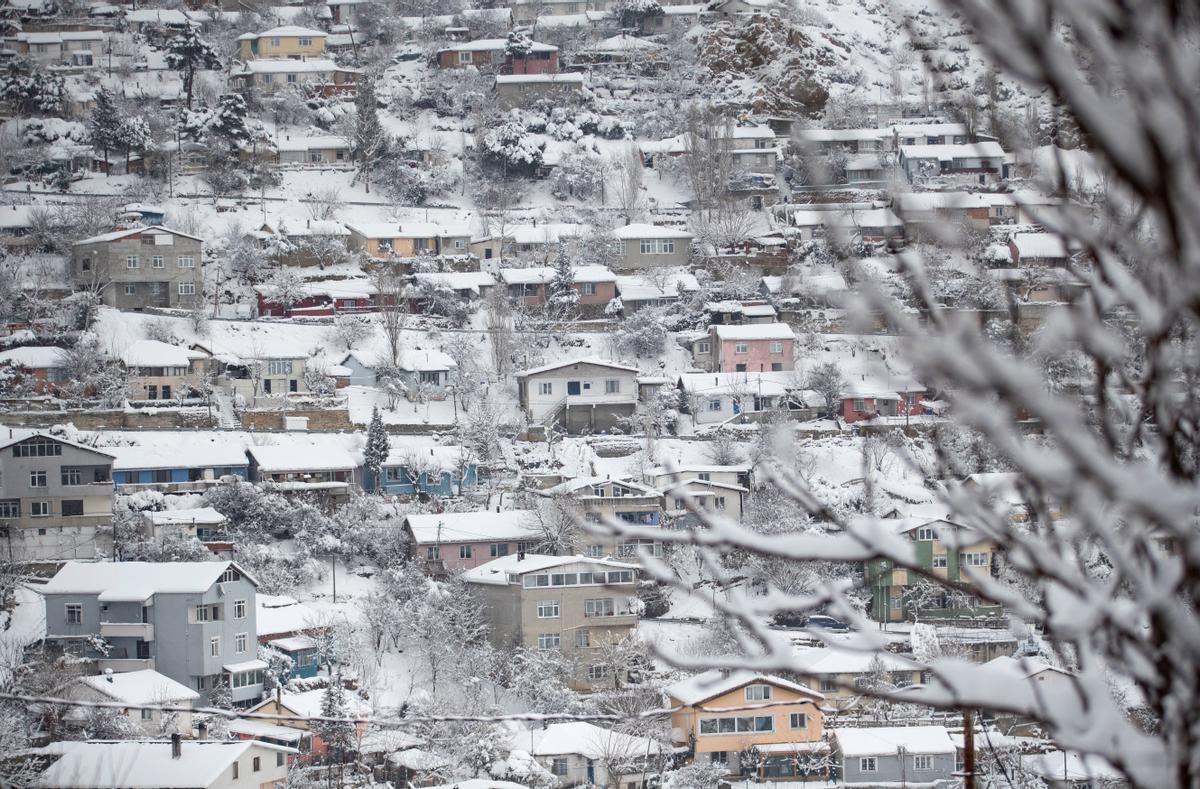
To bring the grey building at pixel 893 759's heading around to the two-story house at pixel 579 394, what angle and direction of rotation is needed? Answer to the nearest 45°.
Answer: approximately 135° to its right

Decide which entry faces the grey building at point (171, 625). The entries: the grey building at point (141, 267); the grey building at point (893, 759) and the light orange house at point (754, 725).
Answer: the grey building at point (141, 267)

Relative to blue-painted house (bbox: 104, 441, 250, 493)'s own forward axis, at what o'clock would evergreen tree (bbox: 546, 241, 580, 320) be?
The evergreen tree is roughly at 8 o'clock from the blue-painted house.

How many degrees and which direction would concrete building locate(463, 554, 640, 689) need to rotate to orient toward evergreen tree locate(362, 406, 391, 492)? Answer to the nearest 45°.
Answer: approximately 135° to its right

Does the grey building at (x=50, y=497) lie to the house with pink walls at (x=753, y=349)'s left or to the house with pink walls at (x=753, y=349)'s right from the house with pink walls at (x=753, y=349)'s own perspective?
on its right

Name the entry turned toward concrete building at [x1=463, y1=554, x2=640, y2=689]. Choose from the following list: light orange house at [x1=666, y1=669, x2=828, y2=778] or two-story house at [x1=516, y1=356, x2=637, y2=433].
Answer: the two-story house

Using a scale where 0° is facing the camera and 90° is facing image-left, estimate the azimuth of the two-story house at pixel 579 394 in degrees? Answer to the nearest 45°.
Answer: approximately 0°

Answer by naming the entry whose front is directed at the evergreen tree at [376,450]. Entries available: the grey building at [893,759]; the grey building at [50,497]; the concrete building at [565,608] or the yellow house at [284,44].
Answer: the yellow house

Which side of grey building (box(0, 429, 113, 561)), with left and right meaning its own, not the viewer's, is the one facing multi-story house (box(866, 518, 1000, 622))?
left

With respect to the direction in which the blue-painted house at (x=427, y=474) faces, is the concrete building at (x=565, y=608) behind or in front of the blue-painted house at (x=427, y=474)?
in front

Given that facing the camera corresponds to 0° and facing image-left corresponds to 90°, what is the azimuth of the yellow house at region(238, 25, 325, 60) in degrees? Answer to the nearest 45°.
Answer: approximately 0°

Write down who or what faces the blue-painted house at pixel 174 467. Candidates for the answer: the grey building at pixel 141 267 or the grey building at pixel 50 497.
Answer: the grey building at pixel 141 267

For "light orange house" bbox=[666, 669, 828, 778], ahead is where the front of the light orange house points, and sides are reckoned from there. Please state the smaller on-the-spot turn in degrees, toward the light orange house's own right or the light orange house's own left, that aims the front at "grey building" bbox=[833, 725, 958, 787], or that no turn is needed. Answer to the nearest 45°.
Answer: approximately 45° to the light orange house's own left

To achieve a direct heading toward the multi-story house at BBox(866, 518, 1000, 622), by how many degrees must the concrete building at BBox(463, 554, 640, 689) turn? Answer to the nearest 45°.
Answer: approximately 90° to its left
